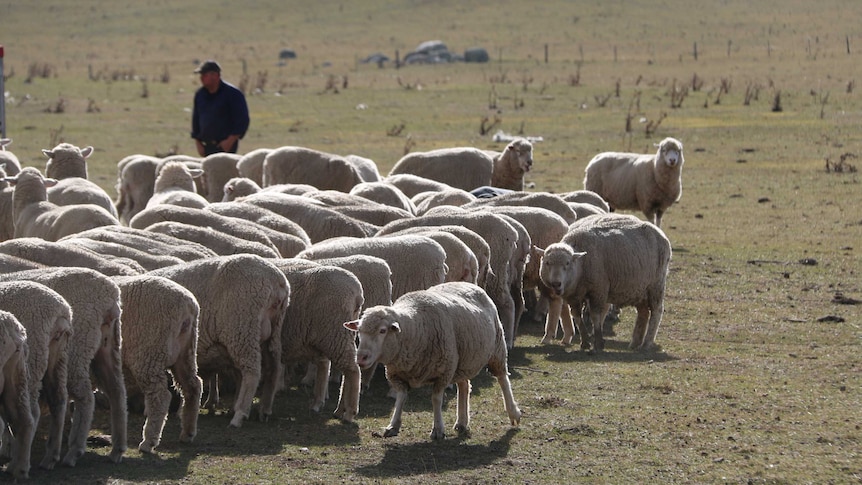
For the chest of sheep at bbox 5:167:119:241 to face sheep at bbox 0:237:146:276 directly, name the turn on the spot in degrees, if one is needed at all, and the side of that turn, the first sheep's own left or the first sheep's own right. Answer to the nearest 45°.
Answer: approximately 135° to the first sheep's own left

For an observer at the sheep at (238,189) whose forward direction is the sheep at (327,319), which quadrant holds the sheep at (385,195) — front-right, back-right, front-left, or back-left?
front-left

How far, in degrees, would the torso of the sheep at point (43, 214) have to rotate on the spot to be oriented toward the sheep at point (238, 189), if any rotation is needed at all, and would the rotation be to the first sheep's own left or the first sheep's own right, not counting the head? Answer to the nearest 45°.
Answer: approximately 90° to the first sheep's own right

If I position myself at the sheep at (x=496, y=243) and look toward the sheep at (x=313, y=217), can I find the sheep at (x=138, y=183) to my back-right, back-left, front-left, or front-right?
front-right

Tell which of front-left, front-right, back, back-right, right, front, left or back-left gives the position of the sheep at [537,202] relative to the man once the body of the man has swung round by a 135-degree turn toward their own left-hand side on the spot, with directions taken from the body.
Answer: front-right

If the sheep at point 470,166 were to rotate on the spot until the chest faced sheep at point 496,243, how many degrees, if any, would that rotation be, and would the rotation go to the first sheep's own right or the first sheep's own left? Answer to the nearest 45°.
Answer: approximately 90° to the first sheep's own right

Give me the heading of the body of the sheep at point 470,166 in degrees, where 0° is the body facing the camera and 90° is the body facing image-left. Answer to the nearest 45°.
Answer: approximately 270°

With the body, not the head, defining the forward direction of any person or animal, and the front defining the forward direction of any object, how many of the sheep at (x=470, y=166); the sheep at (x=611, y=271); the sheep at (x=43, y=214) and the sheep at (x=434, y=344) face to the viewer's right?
1

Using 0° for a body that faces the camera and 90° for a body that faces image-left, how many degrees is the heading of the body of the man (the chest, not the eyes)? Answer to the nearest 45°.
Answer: approximately 45°

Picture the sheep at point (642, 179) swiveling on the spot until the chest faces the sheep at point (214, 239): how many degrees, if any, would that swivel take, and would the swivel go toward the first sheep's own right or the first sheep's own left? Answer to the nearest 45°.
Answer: approximately 90° to the first sheep's own right

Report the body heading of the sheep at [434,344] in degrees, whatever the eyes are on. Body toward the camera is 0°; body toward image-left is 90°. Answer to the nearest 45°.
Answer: approximately 45°
